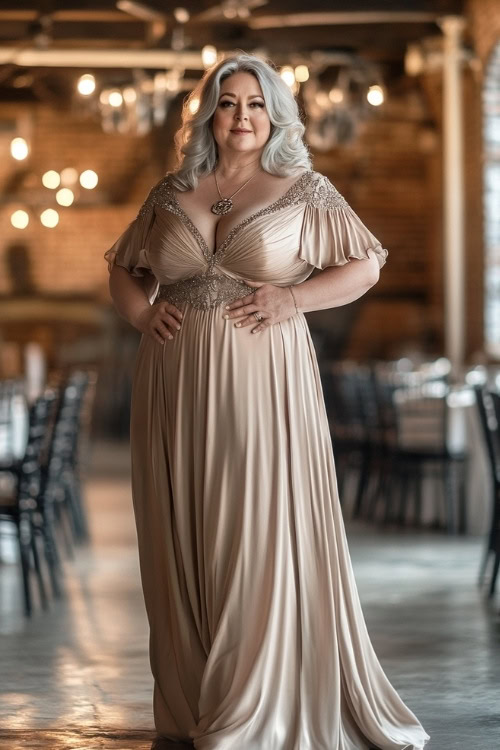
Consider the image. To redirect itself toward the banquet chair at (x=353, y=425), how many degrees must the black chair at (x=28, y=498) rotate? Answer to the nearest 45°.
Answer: approximately 135° to its right

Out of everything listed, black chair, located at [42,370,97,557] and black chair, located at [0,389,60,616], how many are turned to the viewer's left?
2

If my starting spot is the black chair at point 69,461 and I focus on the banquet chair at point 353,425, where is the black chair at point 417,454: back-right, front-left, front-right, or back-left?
front-right

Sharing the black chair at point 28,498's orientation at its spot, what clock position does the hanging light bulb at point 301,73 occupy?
The hanging light bulb is roughly at 4 o'clock from the black chair.

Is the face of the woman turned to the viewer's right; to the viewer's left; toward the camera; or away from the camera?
toward the camera

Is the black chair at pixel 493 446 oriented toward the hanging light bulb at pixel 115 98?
no

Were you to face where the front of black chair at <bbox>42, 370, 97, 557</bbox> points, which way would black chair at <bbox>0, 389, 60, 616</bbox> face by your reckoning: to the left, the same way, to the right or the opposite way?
the same way

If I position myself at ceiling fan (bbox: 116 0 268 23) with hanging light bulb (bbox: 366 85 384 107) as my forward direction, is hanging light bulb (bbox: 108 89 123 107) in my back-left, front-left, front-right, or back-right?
back-left

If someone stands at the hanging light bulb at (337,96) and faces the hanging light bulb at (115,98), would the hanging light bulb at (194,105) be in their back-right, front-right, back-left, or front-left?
front-left

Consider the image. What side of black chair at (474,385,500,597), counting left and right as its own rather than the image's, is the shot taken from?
right

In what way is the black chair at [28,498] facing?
to the viewer's left

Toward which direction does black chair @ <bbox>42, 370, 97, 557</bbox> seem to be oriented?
to the viewer's left
